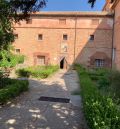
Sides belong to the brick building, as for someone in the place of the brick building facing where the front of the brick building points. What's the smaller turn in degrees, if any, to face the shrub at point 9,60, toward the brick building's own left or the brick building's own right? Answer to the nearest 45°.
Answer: approximately 45° to the brick building's own right

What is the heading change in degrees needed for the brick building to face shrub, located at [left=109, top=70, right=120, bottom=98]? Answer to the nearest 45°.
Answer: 0° — it already faces it

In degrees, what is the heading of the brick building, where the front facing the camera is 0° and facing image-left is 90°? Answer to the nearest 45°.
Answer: approximately 0°

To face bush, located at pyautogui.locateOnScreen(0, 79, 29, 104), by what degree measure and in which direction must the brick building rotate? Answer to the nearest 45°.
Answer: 0° — it already faces it
